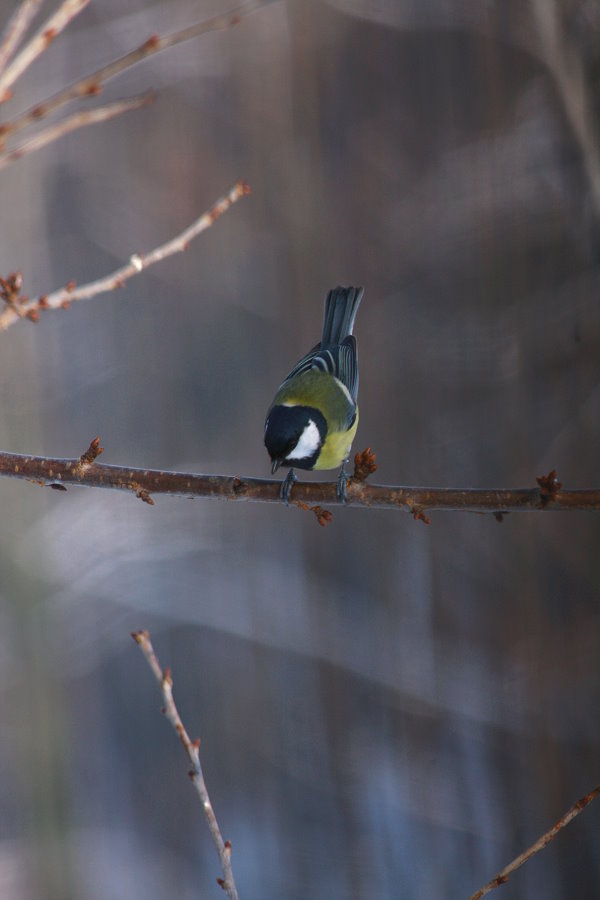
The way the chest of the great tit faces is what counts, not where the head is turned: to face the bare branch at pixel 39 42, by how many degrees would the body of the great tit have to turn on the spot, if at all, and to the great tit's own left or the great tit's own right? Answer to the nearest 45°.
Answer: approximately 45° to the great tit's own left
